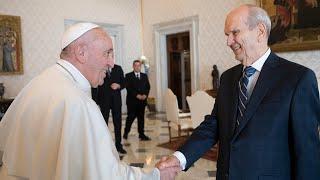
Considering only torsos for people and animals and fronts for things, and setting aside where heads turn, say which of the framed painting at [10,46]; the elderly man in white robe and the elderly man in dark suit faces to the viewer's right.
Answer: the elderly man in white robe

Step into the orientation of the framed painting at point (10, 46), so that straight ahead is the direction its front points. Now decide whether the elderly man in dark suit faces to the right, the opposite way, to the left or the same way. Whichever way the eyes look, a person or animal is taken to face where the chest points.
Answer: to the right

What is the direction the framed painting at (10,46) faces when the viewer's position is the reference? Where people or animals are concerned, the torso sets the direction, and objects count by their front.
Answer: facing the viewer

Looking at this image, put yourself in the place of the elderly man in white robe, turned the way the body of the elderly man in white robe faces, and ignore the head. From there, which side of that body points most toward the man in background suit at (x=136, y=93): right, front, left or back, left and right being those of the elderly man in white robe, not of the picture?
left

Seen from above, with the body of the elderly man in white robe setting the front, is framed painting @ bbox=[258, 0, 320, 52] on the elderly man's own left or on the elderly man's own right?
on the elderly man's own left

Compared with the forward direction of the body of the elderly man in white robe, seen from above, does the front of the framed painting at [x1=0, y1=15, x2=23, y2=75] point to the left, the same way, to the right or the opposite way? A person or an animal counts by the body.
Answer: to the right

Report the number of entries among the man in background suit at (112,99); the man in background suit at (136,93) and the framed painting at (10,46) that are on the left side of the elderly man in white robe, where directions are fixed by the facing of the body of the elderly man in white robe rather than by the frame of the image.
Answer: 3

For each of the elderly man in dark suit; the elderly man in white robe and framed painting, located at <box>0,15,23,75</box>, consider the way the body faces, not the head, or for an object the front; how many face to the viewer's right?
1

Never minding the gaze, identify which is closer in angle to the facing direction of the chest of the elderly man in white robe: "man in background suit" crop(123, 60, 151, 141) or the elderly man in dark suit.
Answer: the elderly man in dark suit

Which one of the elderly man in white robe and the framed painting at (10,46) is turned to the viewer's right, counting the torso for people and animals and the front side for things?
the elderly man in white robe

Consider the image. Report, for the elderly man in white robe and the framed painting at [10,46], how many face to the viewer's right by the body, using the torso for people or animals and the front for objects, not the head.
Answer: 1

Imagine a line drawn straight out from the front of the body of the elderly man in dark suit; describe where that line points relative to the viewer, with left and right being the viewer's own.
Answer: facing the viewer and to the left of the viewer

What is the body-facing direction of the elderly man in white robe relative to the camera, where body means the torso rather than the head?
to the viewer's right

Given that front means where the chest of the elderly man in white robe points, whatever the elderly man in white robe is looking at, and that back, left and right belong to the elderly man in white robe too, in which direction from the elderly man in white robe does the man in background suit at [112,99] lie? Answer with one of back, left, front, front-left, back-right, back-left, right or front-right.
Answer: left

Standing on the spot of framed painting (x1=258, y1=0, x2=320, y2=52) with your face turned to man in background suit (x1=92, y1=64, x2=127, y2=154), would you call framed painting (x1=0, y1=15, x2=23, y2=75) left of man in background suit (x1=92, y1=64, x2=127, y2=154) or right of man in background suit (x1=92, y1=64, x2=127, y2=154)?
right

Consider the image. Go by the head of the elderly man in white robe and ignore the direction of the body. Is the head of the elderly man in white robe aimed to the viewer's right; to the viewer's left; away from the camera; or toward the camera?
to the viewer's right
